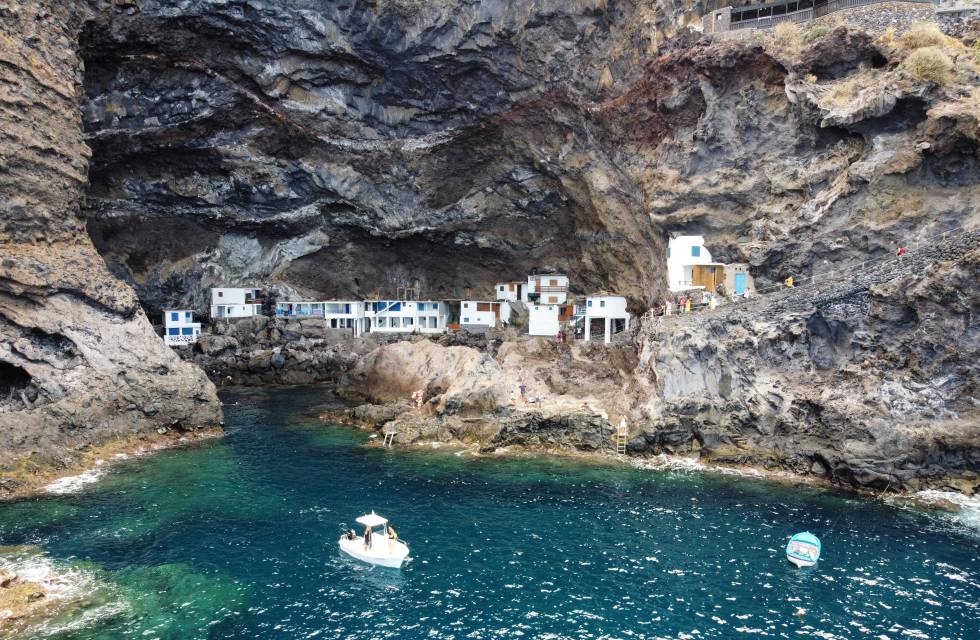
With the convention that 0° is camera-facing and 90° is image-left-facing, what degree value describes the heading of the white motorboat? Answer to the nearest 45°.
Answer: approximately 315°

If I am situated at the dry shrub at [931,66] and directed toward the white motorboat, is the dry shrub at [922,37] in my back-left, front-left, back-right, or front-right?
back-right

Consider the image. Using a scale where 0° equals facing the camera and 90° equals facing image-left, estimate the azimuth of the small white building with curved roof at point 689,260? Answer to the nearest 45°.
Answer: approximately 0°

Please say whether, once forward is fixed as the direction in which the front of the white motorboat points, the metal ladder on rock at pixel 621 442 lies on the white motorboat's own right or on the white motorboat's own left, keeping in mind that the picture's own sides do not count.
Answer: on the white motorboat's own left

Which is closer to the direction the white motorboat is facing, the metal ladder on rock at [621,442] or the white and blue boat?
the white and blue boat
